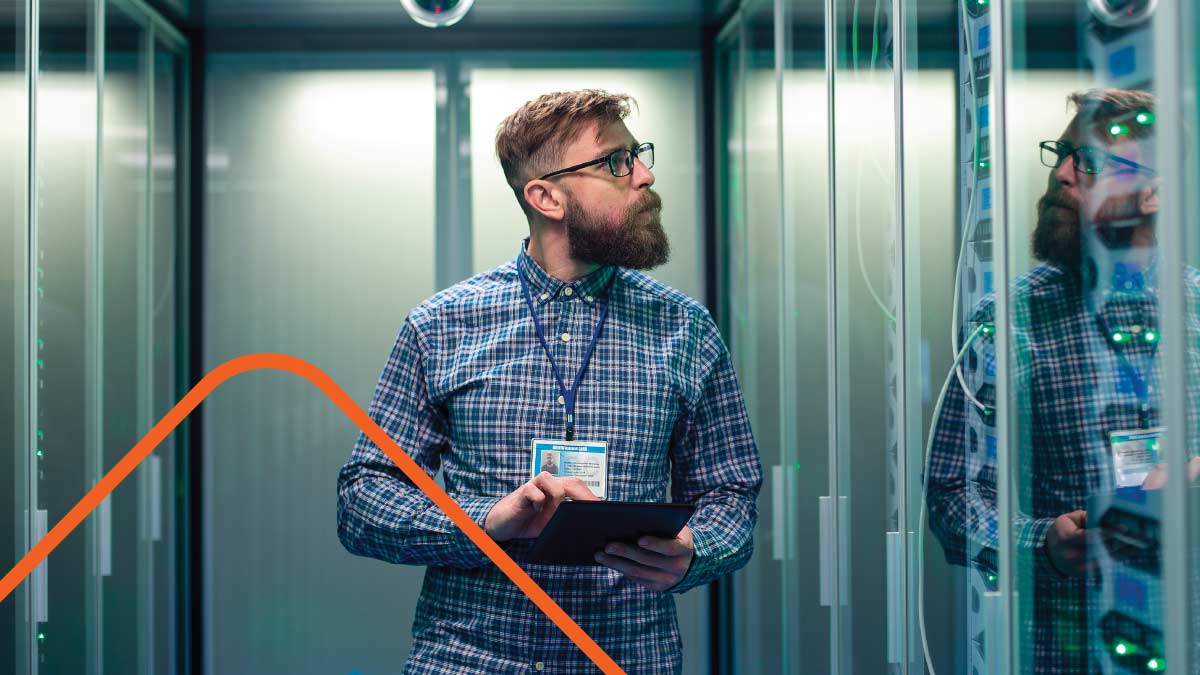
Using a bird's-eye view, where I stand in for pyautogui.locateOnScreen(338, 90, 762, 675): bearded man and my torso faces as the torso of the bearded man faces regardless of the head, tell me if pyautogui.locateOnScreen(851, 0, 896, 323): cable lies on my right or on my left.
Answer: on my left

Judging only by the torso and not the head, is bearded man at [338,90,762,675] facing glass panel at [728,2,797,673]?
no

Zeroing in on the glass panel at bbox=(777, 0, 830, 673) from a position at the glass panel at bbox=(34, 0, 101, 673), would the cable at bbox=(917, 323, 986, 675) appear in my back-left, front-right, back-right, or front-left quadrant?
front-right

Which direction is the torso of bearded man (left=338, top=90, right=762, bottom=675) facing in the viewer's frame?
toward the camera

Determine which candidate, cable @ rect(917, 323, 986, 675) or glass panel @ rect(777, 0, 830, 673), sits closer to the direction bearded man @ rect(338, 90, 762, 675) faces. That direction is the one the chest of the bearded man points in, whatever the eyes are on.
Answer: the cable

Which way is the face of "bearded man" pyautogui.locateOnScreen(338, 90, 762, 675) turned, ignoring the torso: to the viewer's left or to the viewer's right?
to the viewer's right

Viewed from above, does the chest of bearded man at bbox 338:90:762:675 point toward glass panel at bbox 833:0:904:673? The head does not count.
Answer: no

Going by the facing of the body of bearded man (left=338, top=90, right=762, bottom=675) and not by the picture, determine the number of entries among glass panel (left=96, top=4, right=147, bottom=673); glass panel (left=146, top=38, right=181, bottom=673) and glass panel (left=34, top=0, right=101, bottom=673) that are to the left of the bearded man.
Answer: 0

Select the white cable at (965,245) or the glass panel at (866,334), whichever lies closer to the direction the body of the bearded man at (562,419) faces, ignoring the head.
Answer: the white cable

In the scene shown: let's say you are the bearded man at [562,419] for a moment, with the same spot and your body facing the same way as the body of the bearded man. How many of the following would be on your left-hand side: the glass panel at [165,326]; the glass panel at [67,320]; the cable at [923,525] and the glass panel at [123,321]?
1

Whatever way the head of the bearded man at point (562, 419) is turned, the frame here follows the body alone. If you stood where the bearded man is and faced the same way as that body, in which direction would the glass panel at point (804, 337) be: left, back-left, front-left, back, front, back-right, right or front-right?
back-left

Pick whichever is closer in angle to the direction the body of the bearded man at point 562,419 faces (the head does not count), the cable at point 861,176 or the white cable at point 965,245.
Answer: the white cable

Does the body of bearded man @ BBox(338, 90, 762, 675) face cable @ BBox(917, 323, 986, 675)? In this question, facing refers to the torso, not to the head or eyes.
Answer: no

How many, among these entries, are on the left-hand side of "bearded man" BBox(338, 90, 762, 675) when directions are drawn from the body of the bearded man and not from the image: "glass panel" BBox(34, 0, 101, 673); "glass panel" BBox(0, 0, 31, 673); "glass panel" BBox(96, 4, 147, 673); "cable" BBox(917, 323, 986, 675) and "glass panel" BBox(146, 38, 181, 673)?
1

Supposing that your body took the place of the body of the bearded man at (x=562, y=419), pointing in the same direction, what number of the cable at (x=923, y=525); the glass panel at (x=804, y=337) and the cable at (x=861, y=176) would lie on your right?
0

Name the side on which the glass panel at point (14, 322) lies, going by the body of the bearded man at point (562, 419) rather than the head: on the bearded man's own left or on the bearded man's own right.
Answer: on the bearded man's own right
